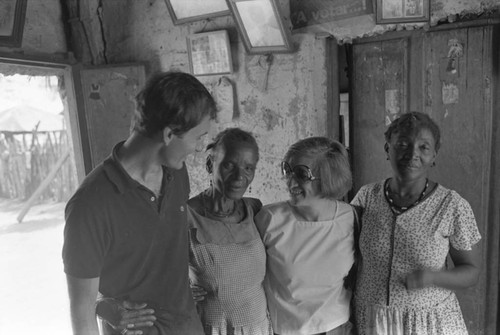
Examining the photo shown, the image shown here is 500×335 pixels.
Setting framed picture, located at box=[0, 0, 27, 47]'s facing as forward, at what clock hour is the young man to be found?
The young man is roughly at 12 o'clock from the framed picture.

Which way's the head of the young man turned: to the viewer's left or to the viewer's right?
to the viewer's right

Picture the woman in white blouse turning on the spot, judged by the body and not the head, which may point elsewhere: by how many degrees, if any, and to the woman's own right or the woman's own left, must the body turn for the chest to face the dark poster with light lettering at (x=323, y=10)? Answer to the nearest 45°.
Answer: approximately 180°

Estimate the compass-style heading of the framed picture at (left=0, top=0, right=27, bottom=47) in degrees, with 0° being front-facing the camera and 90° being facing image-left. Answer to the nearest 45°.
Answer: approximately 0°

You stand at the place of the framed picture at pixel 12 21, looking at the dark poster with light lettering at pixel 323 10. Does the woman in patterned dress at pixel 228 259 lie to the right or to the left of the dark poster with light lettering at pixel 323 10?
right
